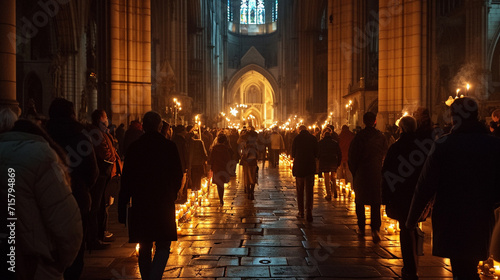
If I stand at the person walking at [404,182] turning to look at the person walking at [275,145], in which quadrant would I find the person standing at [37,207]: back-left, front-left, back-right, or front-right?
back-left

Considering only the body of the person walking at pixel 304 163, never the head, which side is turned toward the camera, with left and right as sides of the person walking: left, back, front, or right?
back

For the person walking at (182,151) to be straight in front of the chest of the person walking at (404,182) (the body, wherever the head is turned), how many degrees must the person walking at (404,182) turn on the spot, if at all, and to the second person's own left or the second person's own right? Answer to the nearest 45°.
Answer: approximately 45° to the second person's own left

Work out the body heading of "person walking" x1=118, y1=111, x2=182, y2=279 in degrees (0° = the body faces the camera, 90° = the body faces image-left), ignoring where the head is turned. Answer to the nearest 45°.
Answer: approximately 180°

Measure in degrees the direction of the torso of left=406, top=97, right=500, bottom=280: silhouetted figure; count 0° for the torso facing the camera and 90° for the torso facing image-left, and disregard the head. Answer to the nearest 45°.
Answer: approximately 180°

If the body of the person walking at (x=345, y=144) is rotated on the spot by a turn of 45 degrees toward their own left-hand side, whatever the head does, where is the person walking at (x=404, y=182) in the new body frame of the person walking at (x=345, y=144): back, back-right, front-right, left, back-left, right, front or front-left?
back-left

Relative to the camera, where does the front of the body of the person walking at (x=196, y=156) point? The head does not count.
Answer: away from the camera

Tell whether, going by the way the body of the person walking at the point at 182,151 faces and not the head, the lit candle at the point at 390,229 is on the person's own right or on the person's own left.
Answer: on the person's own right

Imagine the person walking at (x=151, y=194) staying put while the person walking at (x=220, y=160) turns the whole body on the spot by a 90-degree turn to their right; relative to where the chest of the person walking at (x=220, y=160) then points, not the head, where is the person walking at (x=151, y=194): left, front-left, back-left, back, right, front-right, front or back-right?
right

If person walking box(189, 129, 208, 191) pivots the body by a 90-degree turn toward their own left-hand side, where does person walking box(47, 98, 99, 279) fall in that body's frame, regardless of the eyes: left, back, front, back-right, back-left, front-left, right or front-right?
left

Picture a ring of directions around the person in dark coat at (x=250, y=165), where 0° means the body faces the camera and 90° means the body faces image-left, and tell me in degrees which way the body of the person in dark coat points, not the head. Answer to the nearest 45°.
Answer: approximately 180°

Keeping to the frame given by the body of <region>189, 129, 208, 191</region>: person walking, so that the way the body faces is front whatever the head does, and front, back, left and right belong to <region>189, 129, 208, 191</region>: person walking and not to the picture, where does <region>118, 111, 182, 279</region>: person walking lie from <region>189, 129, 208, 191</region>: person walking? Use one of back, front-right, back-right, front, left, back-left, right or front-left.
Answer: back
